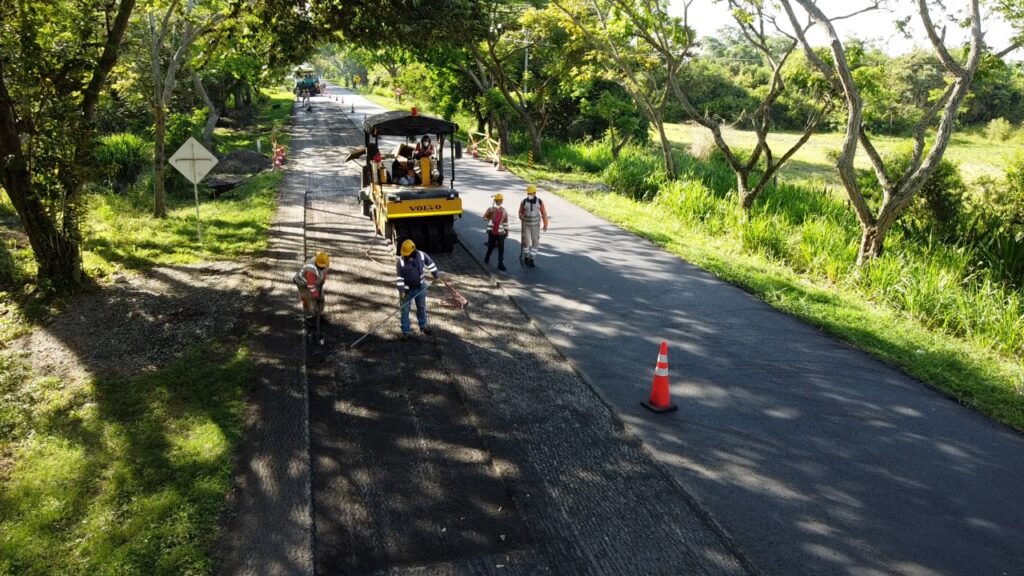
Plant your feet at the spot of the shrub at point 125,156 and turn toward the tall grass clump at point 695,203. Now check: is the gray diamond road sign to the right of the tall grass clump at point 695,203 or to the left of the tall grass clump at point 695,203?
right

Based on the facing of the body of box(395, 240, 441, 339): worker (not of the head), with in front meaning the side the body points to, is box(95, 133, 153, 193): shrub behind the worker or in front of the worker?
behind

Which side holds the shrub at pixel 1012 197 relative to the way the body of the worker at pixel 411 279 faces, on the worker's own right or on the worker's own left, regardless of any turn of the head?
on the worker's own left
